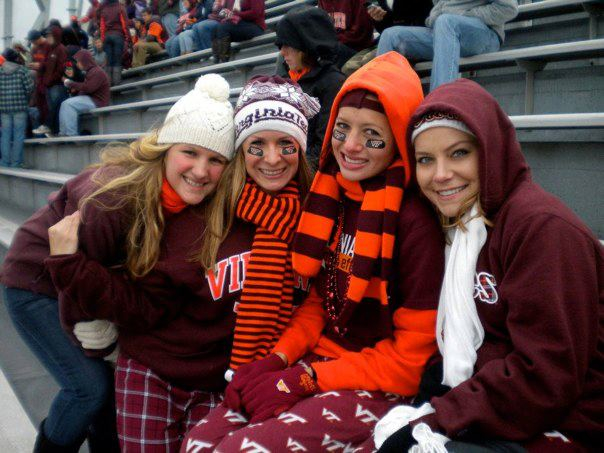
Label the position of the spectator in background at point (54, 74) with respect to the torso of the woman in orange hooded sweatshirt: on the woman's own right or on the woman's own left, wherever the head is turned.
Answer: on the woman's own right

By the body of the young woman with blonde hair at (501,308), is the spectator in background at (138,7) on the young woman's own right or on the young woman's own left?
on the young woman's own right

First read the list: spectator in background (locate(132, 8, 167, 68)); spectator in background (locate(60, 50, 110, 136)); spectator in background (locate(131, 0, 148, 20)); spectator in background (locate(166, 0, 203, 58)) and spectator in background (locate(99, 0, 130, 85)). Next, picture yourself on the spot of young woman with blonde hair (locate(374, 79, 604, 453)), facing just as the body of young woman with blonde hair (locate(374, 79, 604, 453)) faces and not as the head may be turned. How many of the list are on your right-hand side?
5

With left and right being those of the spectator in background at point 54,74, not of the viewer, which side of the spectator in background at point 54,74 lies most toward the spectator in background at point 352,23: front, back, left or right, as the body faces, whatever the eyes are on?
left

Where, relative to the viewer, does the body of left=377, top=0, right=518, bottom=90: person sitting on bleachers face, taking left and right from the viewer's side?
facing the viewer and to the left of the viewer

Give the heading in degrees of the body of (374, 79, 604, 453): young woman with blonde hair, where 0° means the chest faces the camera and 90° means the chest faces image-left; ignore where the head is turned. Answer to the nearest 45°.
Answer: approximately 45°

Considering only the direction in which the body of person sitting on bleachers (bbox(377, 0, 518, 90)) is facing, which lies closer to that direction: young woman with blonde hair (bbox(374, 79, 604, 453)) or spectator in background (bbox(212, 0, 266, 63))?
the young woman with blonde hair
